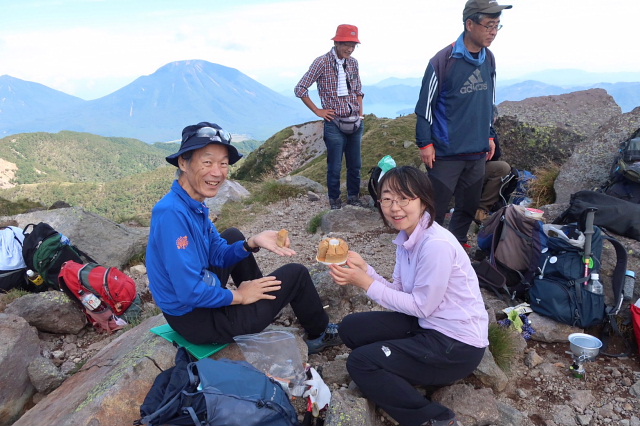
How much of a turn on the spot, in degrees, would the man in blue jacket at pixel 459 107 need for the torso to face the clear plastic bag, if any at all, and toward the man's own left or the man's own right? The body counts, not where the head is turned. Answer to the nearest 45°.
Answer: approximately 90° to the man's own right

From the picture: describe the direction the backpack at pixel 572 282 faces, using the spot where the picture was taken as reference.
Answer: facing the viewer and to the left of the viewer

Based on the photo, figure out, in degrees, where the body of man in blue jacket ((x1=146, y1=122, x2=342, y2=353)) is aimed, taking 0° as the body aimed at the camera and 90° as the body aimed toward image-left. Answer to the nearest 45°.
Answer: approximately 270°

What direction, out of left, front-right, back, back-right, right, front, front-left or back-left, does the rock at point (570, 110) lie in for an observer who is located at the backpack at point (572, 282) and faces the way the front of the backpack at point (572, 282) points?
back-right

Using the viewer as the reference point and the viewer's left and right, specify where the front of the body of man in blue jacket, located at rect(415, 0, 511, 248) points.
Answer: facing the viewer and to the right of the viewer

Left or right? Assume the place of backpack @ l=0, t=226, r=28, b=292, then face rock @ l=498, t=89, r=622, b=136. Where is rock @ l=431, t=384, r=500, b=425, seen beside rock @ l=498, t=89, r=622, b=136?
right
